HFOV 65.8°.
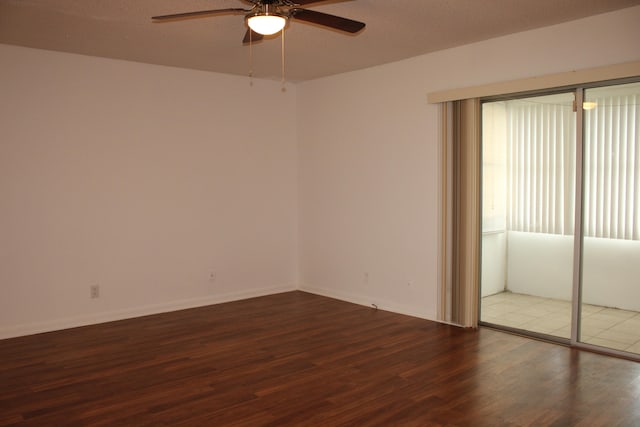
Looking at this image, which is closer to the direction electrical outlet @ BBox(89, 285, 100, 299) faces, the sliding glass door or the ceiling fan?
the ceiling fan

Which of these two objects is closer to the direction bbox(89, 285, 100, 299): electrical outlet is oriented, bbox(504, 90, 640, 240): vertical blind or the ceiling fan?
the ceiling fan

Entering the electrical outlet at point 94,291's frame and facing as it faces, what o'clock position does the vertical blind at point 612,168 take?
The vertical blind is roughly at 10 o'clock from the electrical outlet.

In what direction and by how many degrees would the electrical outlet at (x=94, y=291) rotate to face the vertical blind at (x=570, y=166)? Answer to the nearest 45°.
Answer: approximately 45° to its left

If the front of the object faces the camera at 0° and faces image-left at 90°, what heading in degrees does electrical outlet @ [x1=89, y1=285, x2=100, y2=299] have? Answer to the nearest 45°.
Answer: approximately 0°

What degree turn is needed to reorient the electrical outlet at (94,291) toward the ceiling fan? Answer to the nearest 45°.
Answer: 0° — it already faces it

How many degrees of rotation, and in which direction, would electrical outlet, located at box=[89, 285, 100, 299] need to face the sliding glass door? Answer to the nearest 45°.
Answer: approximately 45° to its left
